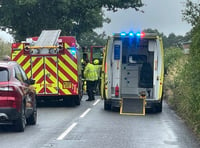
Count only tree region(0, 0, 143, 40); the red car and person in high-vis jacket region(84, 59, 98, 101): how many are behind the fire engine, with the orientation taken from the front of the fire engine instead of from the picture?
1

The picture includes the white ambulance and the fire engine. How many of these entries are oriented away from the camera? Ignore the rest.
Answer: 2

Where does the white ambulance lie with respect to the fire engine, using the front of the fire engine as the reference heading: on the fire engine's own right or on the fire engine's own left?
on the fire engine's own right

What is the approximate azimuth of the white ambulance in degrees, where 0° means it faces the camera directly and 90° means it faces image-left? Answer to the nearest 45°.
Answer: approximately 180°

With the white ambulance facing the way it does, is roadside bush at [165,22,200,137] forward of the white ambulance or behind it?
behind

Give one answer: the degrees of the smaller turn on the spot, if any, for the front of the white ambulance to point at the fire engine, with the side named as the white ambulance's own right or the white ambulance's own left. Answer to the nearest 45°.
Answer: approximately 90° to the white ambulance's own left

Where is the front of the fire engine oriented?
away from the camera

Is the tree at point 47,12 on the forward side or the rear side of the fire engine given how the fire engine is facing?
on the forward side
